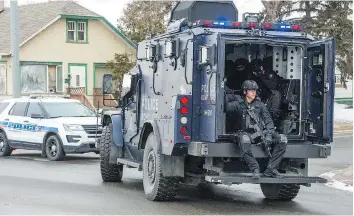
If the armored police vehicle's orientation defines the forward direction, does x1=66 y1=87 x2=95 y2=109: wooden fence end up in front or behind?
in front

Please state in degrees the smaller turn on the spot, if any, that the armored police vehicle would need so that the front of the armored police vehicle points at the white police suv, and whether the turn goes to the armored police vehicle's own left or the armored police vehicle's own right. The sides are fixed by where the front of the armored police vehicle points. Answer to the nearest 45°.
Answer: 0° — it already faces it

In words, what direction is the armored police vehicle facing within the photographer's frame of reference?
facing away from the viewer and to the left of the viewer
